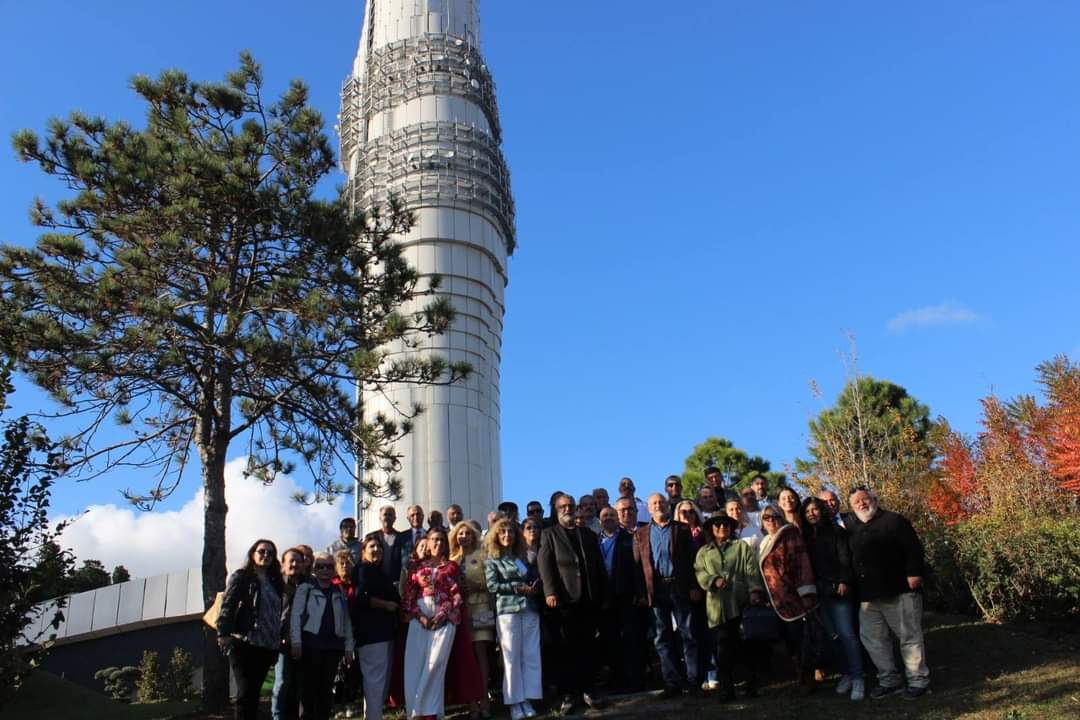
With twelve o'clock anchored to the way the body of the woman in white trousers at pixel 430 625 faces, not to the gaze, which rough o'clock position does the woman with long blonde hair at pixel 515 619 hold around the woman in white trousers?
The woman with long blonde hair is roughly at 9 o'clock from the woman in white trousers.

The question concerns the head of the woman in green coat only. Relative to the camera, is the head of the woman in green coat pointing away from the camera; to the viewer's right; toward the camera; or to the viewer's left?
toward the camera

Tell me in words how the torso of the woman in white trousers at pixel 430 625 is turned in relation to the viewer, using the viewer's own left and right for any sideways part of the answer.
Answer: facing the viewer

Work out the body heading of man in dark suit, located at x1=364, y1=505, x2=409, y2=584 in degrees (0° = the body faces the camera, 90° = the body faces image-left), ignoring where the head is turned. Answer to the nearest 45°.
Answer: approximately 0°

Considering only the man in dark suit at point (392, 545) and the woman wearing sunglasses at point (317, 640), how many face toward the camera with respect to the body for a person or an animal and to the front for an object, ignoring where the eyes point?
2

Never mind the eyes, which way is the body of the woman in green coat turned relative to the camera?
toward the camera

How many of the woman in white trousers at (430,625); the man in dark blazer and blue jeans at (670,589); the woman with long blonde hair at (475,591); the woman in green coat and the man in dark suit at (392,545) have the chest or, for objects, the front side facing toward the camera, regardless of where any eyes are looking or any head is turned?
5

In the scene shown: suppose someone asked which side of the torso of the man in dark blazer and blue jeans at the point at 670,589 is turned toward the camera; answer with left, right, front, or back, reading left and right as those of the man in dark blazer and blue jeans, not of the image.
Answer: front

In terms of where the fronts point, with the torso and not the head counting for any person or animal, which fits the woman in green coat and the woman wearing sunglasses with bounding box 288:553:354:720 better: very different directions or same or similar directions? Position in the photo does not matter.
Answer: same or similar directions

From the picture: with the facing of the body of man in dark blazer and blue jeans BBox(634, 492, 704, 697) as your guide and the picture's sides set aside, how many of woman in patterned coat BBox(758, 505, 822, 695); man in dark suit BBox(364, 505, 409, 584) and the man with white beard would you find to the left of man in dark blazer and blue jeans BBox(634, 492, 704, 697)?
2
